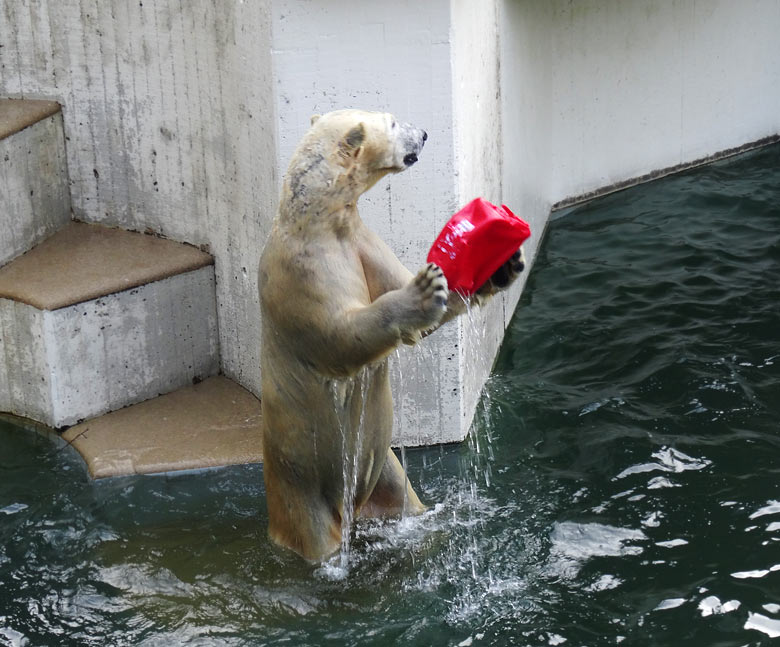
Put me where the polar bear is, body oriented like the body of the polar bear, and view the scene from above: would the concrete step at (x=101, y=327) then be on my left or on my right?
on my left

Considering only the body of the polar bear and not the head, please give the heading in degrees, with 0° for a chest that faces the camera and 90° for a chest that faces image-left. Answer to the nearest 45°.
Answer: approximately 270°
